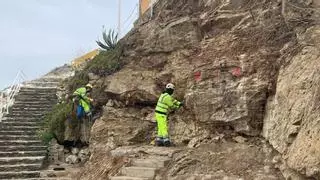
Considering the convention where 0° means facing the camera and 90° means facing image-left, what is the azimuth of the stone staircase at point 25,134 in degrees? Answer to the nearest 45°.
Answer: approximately 0°

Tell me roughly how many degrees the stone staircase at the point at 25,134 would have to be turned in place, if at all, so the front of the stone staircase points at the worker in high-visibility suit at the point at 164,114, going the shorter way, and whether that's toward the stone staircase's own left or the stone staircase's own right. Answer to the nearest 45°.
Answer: approximately 45° to the stone staircase's own left

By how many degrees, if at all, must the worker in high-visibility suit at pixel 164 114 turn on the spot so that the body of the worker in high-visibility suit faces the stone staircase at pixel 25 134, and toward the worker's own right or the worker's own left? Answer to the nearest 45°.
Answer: approximately 135° to the worker's own left

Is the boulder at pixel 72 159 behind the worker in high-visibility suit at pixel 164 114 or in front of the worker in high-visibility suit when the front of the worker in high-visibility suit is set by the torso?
behind

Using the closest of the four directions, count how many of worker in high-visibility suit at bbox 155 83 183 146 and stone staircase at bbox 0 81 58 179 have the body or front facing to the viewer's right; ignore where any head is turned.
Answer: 1

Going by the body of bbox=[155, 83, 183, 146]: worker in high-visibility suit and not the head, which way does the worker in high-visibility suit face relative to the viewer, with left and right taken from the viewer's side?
facing to the right of the viewer

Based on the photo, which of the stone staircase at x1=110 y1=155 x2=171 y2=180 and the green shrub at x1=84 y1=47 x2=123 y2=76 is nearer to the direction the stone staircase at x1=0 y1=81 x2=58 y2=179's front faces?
the stone staircase
